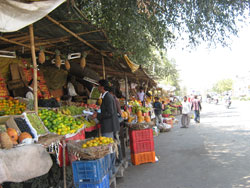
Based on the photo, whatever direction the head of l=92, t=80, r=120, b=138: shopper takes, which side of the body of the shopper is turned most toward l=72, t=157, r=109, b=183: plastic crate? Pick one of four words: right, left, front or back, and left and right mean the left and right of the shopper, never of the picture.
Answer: left

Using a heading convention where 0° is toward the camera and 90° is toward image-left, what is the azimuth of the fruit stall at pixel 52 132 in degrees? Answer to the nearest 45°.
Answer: approximately 315°

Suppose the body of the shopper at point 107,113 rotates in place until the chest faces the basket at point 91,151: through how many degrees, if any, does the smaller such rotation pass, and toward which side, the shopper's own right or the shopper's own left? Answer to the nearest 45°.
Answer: approximately 90° to the shopper's own left

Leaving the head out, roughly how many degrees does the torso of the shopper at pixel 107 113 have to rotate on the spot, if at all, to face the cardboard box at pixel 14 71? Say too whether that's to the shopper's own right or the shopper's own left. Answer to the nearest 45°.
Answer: approximately 45° to the shopper's own right

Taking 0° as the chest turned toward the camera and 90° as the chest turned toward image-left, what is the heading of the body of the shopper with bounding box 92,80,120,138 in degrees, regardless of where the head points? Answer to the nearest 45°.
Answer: approximately 90°

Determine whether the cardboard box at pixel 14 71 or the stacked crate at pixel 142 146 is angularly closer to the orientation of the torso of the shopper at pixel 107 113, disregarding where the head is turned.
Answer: the cardboard box
